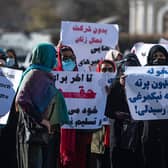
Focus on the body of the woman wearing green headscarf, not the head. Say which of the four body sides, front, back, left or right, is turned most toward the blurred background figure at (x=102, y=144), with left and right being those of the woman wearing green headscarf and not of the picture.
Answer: front

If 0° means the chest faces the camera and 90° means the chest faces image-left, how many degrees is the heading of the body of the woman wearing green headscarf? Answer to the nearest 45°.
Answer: approximately 225°

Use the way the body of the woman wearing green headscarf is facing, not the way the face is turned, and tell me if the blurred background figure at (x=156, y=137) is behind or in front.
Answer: in front
